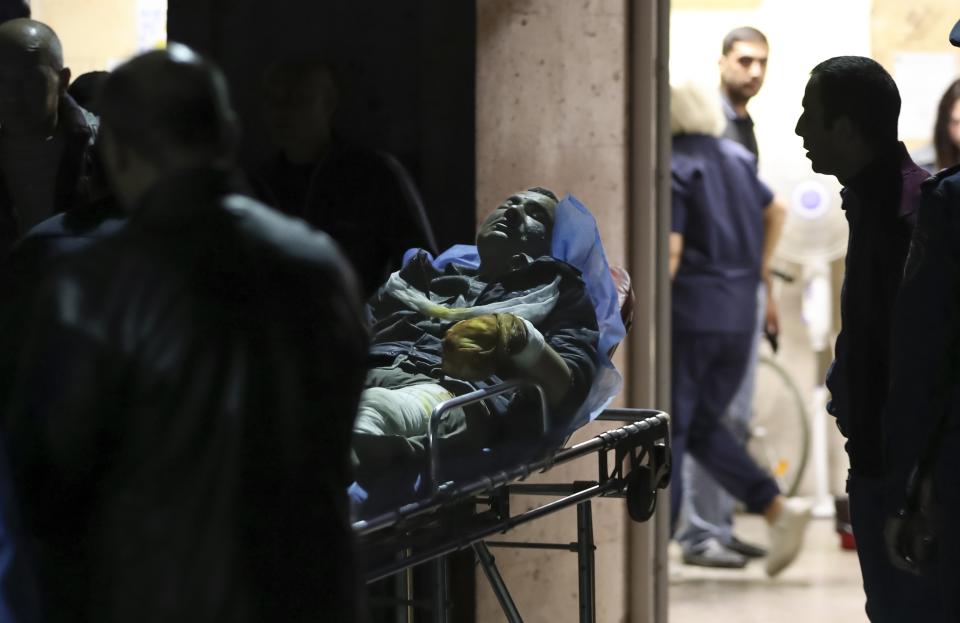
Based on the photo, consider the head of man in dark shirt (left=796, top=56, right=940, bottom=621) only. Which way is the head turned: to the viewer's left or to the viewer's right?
to the viewer's left

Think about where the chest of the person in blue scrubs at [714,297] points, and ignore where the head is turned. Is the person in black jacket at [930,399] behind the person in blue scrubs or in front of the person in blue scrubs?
behind

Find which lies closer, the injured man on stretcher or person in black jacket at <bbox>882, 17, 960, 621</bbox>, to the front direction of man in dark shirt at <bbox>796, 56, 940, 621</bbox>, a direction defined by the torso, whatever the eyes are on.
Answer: the injured man on stretcher

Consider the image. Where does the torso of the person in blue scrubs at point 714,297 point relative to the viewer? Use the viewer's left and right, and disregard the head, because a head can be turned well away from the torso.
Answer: facing away from the viewer and to the left of the viewer

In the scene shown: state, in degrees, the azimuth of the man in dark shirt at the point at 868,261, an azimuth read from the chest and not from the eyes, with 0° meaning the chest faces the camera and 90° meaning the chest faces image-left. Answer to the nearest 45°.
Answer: approximately 90°

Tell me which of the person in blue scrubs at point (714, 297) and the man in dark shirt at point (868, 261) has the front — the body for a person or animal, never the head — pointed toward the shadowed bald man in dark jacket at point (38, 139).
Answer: the man in dark shirt

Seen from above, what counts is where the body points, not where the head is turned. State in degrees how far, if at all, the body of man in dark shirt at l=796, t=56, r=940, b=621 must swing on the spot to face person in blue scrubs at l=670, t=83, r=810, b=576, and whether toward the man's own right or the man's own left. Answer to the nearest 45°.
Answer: approximately 90° to the man's own right
